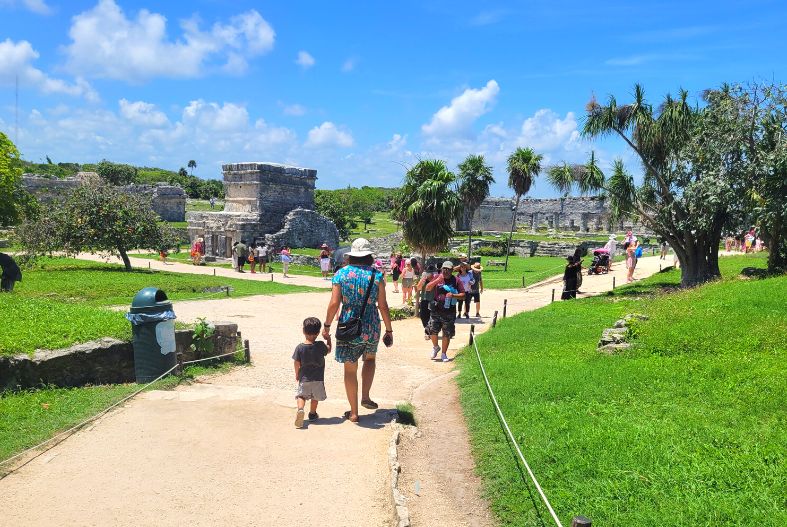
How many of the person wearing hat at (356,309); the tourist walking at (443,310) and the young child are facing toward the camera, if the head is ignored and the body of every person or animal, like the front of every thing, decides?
1

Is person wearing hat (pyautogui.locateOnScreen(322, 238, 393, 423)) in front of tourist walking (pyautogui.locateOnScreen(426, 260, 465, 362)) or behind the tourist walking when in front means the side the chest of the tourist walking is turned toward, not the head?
in front

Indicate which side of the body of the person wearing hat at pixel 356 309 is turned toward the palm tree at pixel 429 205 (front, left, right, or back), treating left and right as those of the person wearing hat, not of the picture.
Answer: front

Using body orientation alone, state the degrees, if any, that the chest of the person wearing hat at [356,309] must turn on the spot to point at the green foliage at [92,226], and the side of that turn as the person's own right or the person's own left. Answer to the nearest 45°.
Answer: approximately 45° to the person's own left

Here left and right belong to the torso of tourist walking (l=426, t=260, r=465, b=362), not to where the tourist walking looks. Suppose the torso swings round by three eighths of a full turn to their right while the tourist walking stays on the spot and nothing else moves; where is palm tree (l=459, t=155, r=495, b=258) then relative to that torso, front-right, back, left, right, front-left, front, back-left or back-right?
front-right

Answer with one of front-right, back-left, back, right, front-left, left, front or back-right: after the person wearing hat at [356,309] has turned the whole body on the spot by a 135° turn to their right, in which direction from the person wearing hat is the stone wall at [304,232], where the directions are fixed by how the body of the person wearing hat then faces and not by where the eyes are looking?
back-left

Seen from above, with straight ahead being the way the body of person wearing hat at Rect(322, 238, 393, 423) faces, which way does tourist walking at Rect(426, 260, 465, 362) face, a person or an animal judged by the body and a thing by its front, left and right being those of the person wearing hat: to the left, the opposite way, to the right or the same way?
the opposite way

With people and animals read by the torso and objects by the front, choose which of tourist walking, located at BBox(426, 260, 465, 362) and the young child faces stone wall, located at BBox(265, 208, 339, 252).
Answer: the young child

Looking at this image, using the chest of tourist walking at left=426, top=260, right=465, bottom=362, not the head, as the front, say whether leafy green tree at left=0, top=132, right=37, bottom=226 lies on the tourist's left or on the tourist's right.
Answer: on the tourist's right

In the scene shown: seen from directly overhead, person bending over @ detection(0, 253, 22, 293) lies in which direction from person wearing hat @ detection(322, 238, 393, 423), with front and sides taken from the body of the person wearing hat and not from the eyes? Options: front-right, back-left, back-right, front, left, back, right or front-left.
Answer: front-left

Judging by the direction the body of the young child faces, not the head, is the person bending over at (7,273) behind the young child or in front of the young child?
in front

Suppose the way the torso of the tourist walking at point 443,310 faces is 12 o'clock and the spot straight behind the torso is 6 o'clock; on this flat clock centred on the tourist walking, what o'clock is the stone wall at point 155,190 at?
The stone wall is roughly at 5 o'clock from the tourist walking.

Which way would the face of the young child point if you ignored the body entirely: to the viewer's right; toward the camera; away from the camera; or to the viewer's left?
away from the camera

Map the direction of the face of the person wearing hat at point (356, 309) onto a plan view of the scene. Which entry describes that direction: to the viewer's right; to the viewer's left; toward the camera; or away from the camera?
away from the camera

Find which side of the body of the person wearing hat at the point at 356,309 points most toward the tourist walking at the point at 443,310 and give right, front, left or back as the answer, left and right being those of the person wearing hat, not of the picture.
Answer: front

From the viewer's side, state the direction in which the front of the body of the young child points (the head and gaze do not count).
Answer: away from the camera

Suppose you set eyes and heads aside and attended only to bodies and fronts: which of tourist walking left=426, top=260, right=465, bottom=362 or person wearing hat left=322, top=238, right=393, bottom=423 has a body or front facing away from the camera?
the person wearing hat

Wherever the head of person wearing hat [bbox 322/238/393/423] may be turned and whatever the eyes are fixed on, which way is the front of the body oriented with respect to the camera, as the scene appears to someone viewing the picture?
away from the camera
